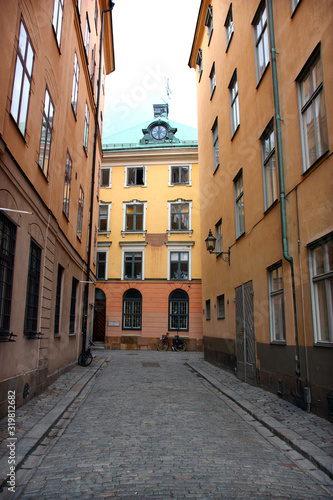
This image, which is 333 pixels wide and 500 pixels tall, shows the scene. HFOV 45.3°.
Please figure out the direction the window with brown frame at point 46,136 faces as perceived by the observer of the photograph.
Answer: facing to the right of the viewer

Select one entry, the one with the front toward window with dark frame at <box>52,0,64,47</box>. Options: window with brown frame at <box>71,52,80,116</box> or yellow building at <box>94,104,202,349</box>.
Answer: the yellow building

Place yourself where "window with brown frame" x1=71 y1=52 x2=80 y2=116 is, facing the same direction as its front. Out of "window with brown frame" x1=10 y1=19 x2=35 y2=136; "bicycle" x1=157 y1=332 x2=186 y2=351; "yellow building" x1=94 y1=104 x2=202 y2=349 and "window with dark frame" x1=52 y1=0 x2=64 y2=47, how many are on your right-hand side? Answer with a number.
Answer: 2

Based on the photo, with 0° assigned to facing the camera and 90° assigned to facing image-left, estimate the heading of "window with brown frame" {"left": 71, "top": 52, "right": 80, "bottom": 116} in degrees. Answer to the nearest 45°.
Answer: approximately 270°

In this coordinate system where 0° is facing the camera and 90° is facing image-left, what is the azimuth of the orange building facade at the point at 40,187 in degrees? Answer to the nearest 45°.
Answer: approximately 270°

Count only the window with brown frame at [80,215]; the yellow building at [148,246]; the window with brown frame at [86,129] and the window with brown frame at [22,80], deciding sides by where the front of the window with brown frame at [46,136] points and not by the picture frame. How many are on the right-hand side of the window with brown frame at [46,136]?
1

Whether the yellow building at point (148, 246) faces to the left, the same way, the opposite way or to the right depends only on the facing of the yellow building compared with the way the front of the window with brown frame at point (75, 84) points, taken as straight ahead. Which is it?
to the right

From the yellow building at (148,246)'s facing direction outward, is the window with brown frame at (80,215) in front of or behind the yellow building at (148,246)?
in front

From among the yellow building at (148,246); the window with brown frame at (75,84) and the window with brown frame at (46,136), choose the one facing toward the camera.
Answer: the yellow building

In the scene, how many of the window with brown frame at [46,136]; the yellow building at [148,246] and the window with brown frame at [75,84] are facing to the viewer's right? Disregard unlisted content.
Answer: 2

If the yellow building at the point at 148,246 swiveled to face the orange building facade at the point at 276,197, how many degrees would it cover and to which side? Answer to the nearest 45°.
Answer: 0° — it already faces it

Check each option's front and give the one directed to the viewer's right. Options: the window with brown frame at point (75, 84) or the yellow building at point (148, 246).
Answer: the window with brown frame

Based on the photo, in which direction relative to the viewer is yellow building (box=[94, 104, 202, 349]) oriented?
toward the camera
